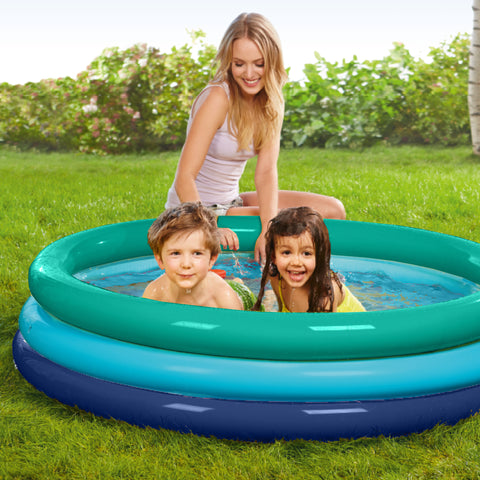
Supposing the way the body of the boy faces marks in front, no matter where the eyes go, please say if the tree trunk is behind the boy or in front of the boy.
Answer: behind

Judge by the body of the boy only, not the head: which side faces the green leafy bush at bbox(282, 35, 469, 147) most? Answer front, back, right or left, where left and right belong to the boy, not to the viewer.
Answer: back

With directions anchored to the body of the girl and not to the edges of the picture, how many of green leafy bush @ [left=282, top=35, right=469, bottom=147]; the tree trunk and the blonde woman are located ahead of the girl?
0

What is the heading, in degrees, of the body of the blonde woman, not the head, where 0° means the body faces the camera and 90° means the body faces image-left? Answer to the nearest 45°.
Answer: approximately 315°

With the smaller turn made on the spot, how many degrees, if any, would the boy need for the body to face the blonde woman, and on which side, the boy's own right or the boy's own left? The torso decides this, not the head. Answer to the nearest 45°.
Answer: approximately 180°

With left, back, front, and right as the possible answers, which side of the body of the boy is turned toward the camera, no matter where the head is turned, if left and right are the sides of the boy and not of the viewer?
front

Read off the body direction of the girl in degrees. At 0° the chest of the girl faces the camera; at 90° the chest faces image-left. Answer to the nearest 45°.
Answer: approximately 0°

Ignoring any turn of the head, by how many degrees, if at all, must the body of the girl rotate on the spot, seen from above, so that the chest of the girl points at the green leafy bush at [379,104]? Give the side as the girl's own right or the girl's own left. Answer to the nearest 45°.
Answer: approximately 180°

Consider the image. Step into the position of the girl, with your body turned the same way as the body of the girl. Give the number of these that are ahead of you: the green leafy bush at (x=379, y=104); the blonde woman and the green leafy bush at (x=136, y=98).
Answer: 0

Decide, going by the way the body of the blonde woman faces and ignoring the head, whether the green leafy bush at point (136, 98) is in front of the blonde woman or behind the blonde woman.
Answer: behind

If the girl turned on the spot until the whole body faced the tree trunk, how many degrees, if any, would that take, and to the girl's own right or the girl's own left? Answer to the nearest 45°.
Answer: approximately 180°

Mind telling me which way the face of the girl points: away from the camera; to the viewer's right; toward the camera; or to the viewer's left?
toward the camera

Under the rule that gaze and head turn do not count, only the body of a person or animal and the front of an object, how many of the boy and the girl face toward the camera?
2
